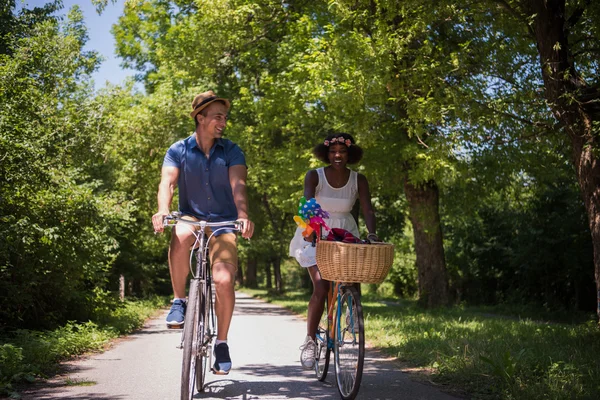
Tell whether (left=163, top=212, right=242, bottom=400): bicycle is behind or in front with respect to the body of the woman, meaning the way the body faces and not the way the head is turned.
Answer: in front

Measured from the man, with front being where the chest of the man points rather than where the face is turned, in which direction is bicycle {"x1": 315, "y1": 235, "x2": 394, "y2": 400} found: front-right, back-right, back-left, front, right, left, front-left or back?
left

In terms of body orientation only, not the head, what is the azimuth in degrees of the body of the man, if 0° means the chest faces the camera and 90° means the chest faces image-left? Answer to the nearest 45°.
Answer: approximately 0°

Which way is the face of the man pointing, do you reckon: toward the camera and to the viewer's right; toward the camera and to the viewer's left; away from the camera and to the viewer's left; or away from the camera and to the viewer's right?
toward the camera and to the viewer's right

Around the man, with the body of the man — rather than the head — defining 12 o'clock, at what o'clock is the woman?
The woman is roughly at 8 o'clock from the man.

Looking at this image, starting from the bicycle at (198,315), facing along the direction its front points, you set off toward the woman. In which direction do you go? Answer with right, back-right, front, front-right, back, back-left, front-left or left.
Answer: back-left

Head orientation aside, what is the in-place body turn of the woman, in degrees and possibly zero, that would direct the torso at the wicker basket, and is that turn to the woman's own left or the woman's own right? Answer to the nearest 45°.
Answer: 0° — they already face it

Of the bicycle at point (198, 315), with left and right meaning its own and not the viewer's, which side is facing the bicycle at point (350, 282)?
left

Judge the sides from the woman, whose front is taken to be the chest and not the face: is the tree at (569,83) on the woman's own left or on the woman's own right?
on the woman's own left

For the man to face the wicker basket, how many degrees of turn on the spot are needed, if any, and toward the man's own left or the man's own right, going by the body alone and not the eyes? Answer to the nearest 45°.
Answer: approximately 90° to the man's own left
